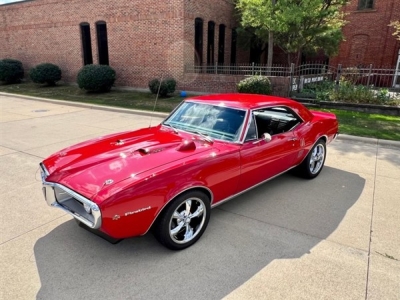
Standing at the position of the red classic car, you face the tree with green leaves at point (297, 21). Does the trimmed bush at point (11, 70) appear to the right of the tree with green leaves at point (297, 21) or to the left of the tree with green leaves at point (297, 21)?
left

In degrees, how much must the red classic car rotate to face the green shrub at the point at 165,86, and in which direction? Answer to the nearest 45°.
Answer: approximately 135° to its right

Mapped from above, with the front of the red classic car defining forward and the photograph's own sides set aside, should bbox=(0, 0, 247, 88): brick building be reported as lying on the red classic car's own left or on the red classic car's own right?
on the red classic car's own right

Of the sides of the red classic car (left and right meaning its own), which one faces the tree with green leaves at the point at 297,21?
back

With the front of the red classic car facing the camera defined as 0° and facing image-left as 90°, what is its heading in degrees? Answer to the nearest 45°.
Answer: approximately 45°

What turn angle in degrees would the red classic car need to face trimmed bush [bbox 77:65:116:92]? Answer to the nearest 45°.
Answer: approximately 135° to its right

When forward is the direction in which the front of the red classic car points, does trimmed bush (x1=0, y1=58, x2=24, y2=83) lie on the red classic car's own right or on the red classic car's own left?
on the red classic car's own right

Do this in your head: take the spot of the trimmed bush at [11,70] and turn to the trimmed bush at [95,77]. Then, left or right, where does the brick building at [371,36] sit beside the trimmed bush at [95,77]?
left

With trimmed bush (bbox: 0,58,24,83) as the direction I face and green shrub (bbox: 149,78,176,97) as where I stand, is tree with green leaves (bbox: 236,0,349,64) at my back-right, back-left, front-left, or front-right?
back-right

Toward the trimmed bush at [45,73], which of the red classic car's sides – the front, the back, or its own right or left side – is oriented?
right
